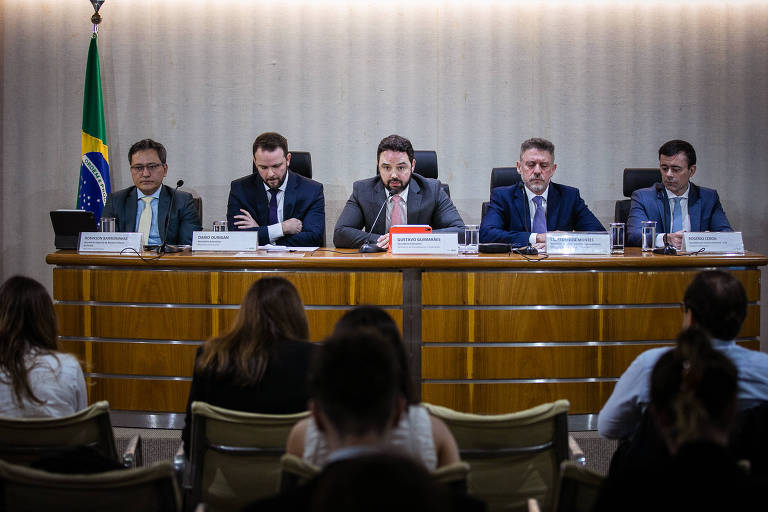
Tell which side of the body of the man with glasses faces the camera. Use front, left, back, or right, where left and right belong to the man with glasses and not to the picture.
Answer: front

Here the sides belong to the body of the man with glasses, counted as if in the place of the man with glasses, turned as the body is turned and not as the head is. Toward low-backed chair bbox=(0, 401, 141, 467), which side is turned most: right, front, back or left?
front

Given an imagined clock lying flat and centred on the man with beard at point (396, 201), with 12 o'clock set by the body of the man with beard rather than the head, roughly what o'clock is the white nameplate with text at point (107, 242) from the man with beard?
The white nameplate with text is roughly at 2 o'clock from the man with beard.

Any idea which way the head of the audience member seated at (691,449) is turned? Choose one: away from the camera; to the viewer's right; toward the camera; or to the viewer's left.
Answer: away from the camera

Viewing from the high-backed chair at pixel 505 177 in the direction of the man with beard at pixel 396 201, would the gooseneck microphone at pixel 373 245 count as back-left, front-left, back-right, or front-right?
front-left

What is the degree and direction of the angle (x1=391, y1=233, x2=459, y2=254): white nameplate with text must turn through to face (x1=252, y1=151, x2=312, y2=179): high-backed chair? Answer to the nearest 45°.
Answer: approximately 135° to its right

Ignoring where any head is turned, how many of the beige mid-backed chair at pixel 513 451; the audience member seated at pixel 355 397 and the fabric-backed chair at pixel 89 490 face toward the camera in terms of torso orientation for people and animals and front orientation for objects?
0

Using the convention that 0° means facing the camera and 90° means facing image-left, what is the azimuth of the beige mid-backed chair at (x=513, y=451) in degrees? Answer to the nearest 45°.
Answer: approximately 180°

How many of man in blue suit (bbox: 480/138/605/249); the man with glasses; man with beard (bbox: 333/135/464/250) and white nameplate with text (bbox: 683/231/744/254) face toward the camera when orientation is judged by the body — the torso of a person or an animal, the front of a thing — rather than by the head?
4

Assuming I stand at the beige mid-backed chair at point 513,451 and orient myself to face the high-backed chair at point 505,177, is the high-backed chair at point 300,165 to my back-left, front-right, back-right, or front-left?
front-left

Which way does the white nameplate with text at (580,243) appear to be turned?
toward the camera

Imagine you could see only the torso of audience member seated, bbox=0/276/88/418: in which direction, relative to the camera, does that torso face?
away from the camera

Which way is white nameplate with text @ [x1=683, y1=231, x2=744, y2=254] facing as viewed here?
toward the camera

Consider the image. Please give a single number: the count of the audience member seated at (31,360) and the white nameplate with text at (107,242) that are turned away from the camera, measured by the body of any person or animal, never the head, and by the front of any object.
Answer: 1

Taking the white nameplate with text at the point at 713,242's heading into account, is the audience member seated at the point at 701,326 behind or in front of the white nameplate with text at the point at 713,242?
in front
